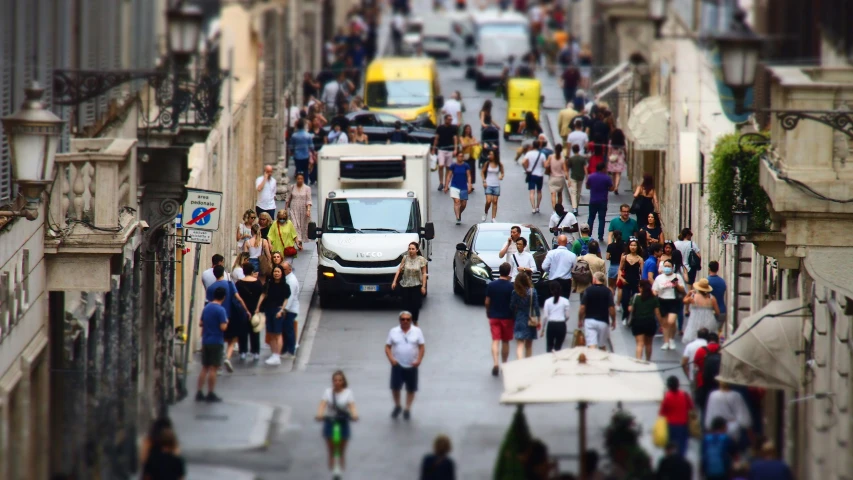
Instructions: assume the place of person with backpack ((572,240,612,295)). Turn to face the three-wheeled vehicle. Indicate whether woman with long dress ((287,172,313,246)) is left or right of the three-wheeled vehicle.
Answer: left

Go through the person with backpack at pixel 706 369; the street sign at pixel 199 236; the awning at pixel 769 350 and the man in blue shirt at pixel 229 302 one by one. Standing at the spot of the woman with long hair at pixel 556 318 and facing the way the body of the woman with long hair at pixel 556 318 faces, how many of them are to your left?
2

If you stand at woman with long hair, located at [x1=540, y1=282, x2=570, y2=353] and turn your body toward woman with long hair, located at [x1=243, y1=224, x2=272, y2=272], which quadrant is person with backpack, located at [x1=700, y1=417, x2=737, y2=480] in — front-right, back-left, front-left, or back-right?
back-left

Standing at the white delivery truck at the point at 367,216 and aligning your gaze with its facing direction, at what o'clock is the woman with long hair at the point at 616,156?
The woman with long hair is roughly at 7 o'clock from the white delivery truck.

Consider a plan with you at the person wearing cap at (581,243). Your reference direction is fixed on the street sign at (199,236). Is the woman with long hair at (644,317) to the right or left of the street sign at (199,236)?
left

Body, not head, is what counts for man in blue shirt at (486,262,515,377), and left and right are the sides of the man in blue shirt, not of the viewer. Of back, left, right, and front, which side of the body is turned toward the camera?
back
